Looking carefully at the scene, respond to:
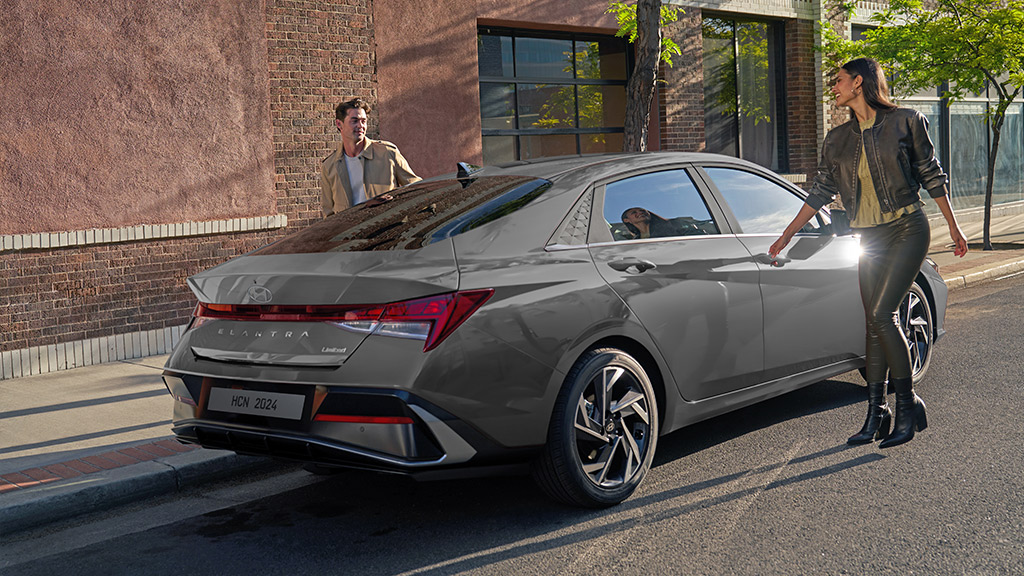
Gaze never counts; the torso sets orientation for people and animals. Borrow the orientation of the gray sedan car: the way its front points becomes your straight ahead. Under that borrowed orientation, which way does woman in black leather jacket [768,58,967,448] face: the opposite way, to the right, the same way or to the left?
the opposite way

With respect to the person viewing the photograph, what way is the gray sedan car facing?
facing away from the viewer and to the right of the viewer

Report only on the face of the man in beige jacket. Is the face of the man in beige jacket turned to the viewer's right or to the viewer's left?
to the viewer's right

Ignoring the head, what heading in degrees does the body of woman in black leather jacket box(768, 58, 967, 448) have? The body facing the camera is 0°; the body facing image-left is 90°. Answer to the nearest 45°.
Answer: approximately 45°

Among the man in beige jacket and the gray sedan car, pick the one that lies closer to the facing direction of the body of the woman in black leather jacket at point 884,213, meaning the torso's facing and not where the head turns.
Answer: the gray sedan car

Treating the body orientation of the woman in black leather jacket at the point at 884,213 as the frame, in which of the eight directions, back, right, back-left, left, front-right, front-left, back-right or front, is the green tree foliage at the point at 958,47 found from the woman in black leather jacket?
back-right

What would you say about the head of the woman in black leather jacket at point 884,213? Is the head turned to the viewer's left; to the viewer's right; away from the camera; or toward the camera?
to the viewer's left

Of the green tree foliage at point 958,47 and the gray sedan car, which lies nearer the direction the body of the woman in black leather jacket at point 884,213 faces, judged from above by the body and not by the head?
the gray sedan car

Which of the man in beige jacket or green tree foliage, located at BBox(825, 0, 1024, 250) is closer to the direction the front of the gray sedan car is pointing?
the green tree foliage
